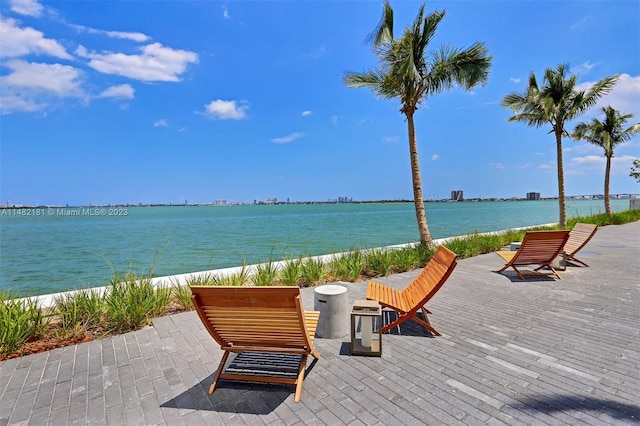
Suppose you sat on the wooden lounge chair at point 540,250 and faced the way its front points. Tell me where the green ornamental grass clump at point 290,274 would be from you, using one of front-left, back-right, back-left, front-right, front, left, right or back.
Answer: left

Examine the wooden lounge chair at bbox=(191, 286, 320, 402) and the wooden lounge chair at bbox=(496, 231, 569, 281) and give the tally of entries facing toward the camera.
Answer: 0

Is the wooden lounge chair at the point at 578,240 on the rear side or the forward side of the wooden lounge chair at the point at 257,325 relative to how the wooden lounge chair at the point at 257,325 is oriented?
on the forward side

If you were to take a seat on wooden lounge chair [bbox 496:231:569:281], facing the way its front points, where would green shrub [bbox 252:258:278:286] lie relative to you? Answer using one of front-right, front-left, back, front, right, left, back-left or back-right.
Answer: left

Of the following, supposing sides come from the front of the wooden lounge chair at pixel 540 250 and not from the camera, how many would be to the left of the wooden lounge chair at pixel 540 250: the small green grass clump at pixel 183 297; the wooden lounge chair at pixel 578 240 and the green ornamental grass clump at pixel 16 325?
2

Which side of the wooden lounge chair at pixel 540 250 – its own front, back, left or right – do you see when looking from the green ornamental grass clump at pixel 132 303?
left

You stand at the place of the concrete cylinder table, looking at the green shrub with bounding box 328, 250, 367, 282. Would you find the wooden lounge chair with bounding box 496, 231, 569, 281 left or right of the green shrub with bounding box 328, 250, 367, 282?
right

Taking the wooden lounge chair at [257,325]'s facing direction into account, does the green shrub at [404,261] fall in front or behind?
in front

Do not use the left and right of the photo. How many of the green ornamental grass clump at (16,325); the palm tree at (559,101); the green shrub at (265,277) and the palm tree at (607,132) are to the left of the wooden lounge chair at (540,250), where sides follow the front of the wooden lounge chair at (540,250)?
2

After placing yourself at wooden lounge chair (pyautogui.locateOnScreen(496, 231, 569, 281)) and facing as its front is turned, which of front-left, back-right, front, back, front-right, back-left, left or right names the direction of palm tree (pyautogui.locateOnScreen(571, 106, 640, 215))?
front-right

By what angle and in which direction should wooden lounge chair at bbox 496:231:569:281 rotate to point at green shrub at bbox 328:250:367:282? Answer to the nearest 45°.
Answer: approximately 90° to its left

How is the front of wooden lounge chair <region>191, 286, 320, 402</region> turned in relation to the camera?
facing away from the viewer and to the right of the viewer

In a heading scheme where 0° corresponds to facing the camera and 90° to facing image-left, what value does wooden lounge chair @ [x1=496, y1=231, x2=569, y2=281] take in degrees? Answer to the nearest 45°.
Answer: approximately 135°

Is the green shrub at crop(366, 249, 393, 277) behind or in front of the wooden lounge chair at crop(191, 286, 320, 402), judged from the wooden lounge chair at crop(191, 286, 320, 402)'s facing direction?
in front

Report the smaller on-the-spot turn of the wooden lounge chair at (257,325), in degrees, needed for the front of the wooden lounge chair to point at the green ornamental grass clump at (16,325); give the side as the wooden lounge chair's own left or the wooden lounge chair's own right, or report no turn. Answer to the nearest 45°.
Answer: approximately 90° to the wooden lounge chair's own left

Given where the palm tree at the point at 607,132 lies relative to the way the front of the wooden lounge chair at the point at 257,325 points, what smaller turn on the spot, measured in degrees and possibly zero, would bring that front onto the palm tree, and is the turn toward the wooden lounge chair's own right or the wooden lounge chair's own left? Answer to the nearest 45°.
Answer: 0° — it already faces it
